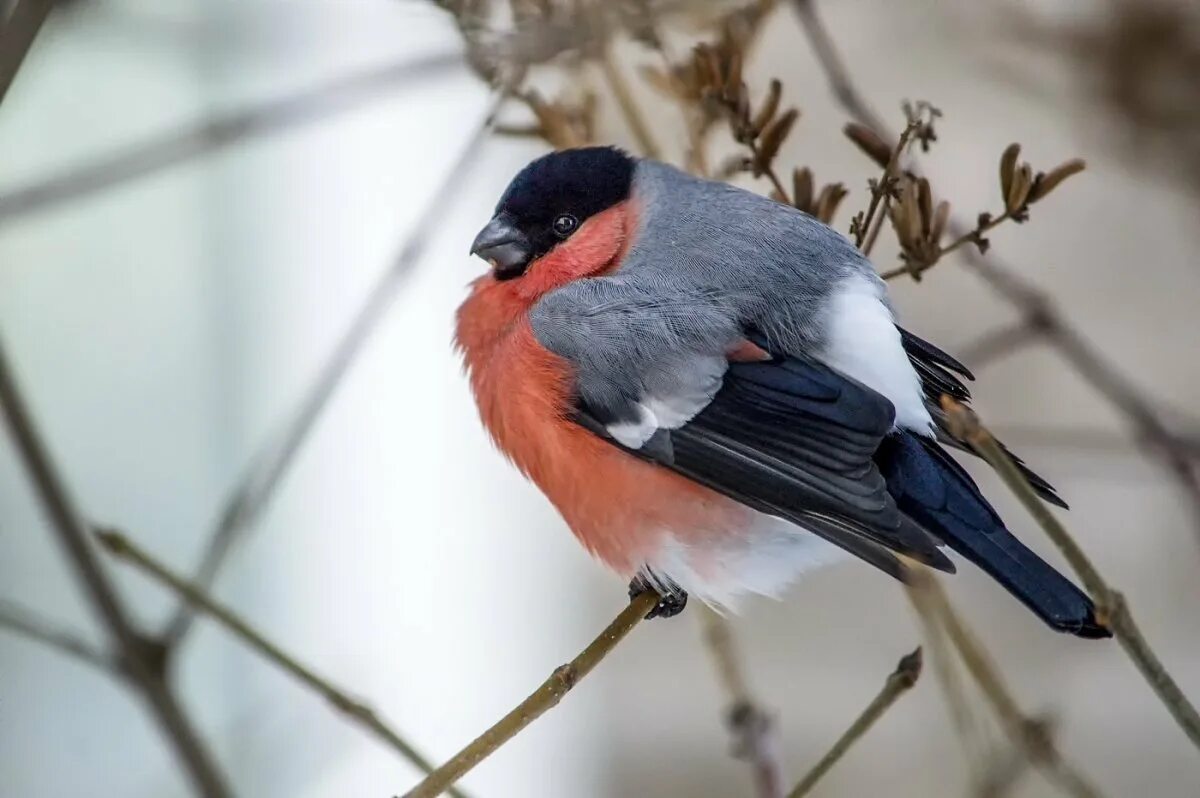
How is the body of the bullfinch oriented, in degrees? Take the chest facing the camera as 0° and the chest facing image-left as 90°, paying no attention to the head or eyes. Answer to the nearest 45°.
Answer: approximately 90°
